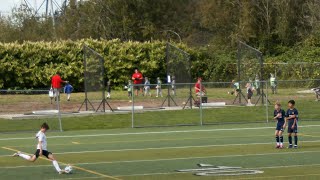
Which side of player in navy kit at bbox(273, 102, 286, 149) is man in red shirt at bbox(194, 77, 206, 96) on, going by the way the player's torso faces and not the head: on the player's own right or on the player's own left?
on the player's own right

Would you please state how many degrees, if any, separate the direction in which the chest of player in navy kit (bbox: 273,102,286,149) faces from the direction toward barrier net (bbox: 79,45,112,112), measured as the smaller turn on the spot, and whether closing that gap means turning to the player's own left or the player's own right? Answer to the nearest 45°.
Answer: approximately 90° to the player's own right

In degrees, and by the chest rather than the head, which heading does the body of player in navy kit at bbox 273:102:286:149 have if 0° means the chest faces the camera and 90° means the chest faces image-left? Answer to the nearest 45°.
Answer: approximately 45°

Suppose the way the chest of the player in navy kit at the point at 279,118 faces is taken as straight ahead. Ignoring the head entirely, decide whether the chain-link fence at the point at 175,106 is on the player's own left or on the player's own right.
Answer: on the player's own right

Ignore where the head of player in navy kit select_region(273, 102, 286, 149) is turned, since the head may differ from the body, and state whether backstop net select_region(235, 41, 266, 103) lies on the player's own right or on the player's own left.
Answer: on the player's own right
